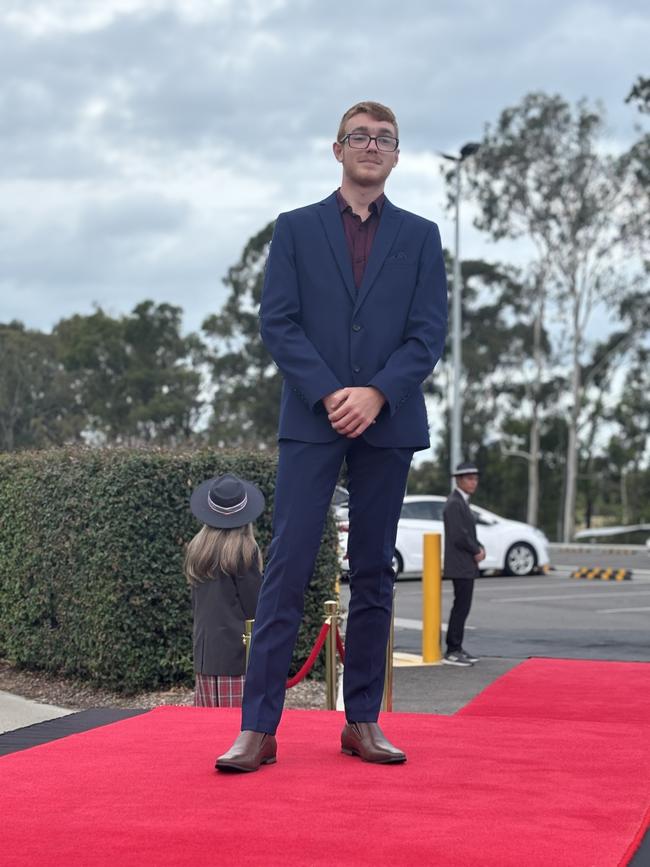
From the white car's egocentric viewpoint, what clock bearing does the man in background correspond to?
The man in background is roughly at 3 o'clock from the white car.

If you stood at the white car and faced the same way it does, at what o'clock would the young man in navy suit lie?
The young man in navy suit is roughly at 3 o'clock from the white car.

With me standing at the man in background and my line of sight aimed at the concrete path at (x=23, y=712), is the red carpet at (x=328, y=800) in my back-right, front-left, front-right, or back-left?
front-left

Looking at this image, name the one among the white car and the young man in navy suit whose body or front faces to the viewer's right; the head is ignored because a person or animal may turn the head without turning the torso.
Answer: the white car

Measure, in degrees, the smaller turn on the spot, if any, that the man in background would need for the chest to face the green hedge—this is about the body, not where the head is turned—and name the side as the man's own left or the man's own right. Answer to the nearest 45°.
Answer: approximately 135° to the man's own right

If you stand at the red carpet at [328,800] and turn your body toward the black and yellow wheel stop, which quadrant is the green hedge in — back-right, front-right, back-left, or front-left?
front-left

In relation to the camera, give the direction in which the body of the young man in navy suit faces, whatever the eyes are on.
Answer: toward the camera

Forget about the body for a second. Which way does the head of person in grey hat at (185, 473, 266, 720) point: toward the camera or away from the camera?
away from the camera

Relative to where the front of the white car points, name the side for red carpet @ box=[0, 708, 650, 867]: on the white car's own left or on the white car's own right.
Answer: on the white car's own right

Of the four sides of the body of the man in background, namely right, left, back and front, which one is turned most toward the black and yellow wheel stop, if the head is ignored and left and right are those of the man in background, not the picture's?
left

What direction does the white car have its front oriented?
to the viewer's right
